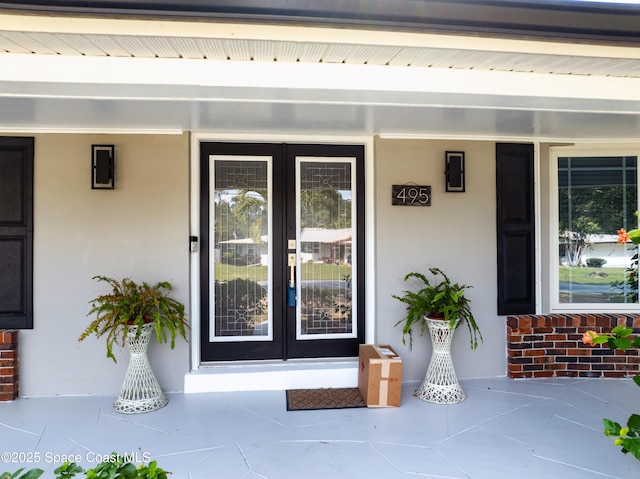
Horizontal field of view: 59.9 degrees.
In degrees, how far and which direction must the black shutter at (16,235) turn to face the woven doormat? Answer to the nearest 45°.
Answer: approximately 45° to its left

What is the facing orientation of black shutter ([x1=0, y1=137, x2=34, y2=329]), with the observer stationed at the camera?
facing the viewer

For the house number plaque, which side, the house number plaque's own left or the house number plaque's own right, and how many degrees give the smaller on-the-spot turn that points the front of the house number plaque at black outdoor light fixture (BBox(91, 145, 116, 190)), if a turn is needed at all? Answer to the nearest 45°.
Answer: approximately 90° to the house number plaque's own right

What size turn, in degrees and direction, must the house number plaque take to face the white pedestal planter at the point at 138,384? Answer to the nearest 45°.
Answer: approximately 45° to its right

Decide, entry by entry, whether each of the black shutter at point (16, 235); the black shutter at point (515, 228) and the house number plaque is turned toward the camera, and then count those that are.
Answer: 3

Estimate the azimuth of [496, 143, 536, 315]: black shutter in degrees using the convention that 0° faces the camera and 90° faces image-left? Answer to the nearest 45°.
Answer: approximately 0°

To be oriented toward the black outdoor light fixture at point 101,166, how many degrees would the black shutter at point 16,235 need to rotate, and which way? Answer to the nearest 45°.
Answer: approximately 45° to its left
